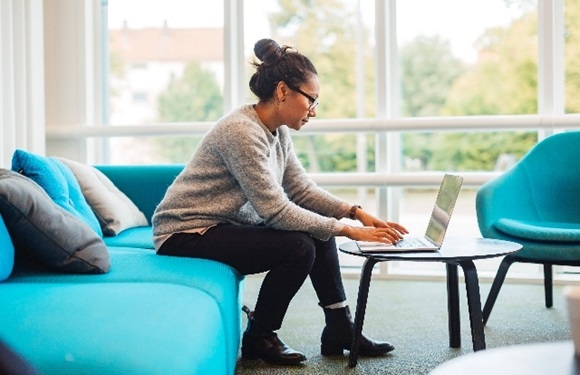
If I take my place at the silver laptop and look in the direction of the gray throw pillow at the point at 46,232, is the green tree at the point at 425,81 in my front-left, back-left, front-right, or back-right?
back-right

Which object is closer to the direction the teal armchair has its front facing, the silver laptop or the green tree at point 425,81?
the silver laptop

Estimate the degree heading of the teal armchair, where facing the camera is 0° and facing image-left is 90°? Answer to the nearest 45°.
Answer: approximately 45°

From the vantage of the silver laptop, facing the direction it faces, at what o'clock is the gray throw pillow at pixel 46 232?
The gray throw pillow is roughly at 11 o'clock from the silver laptop.

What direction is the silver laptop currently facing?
to the viewer's left

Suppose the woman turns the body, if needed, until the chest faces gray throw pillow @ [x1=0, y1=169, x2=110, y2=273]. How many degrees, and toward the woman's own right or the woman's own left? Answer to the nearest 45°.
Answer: approximately 135° to the woman's own right

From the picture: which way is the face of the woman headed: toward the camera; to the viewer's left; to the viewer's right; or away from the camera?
to the viewer's right

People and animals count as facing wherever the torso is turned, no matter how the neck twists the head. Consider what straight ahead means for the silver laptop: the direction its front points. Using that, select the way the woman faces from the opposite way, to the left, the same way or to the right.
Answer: the opposite way

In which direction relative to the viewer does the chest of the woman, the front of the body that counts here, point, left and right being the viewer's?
facing to the right of the viewer

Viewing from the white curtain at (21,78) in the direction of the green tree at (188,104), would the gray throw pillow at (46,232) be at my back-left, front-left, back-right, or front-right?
back-right

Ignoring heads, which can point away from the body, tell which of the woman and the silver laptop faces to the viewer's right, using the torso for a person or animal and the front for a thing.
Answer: the woman

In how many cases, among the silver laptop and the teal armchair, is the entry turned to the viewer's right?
0
